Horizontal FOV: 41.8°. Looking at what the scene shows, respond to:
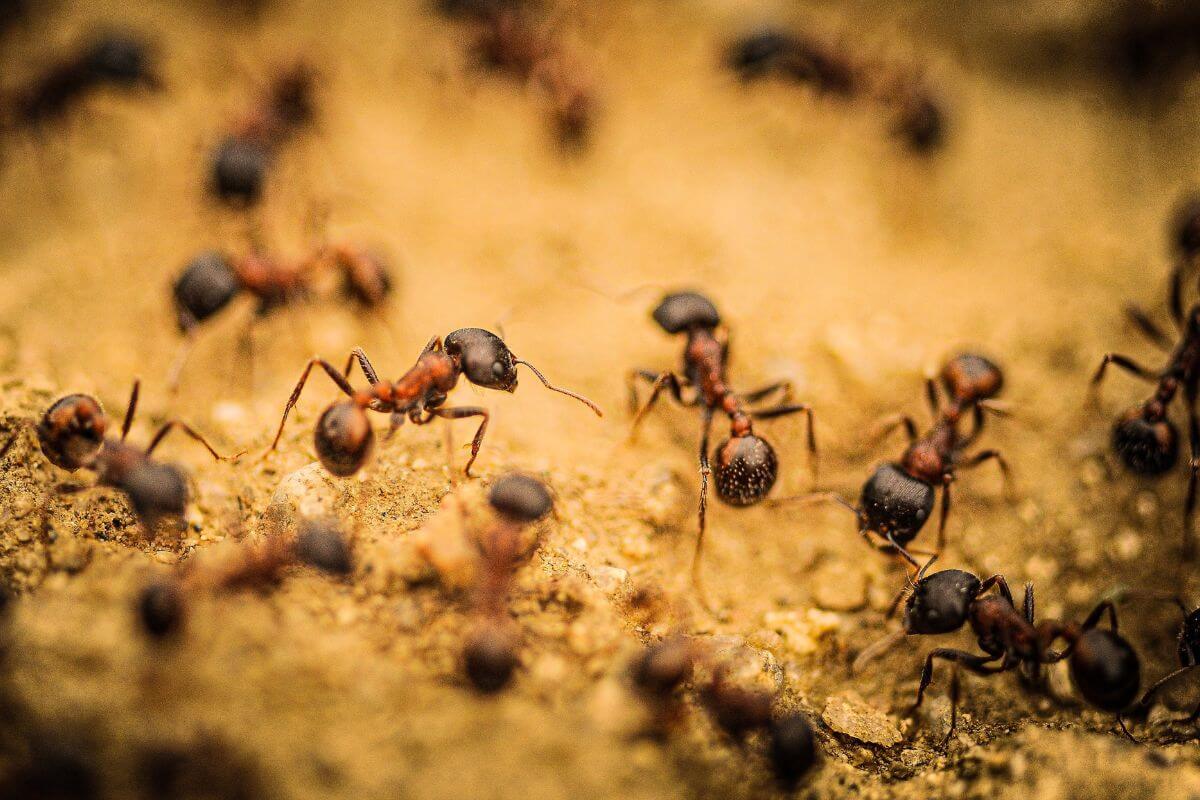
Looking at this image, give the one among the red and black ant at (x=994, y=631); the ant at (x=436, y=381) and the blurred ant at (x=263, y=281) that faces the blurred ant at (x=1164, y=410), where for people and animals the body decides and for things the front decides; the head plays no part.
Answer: the ant

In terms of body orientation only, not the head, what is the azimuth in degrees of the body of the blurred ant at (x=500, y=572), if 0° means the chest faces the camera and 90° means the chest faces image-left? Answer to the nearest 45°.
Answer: approximately 180°

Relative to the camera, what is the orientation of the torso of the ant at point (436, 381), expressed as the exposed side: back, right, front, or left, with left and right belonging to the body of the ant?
right

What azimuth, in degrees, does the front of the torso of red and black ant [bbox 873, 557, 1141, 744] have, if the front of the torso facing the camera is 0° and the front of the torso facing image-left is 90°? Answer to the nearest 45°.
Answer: approximately 90°

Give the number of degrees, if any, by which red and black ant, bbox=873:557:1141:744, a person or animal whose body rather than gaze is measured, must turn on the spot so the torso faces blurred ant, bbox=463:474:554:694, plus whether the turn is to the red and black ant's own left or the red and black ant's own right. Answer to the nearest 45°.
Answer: approximately 45° to the red and black ant's own left

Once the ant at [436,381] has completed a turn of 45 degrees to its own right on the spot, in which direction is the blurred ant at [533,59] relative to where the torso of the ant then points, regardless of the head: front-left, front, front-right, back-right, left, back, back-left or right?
back-left

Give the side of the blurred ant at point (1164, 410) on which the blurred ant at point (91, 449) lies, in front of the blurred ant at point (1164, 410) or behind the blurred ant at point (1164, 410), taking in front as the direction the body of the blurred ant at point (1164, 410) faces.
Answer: behind

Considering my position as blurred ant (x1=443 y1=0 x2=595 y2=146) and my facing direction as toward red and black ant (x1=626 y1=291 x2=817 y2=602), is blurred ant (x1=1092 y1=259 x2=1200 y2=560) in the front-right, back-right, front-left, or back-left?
front-left
